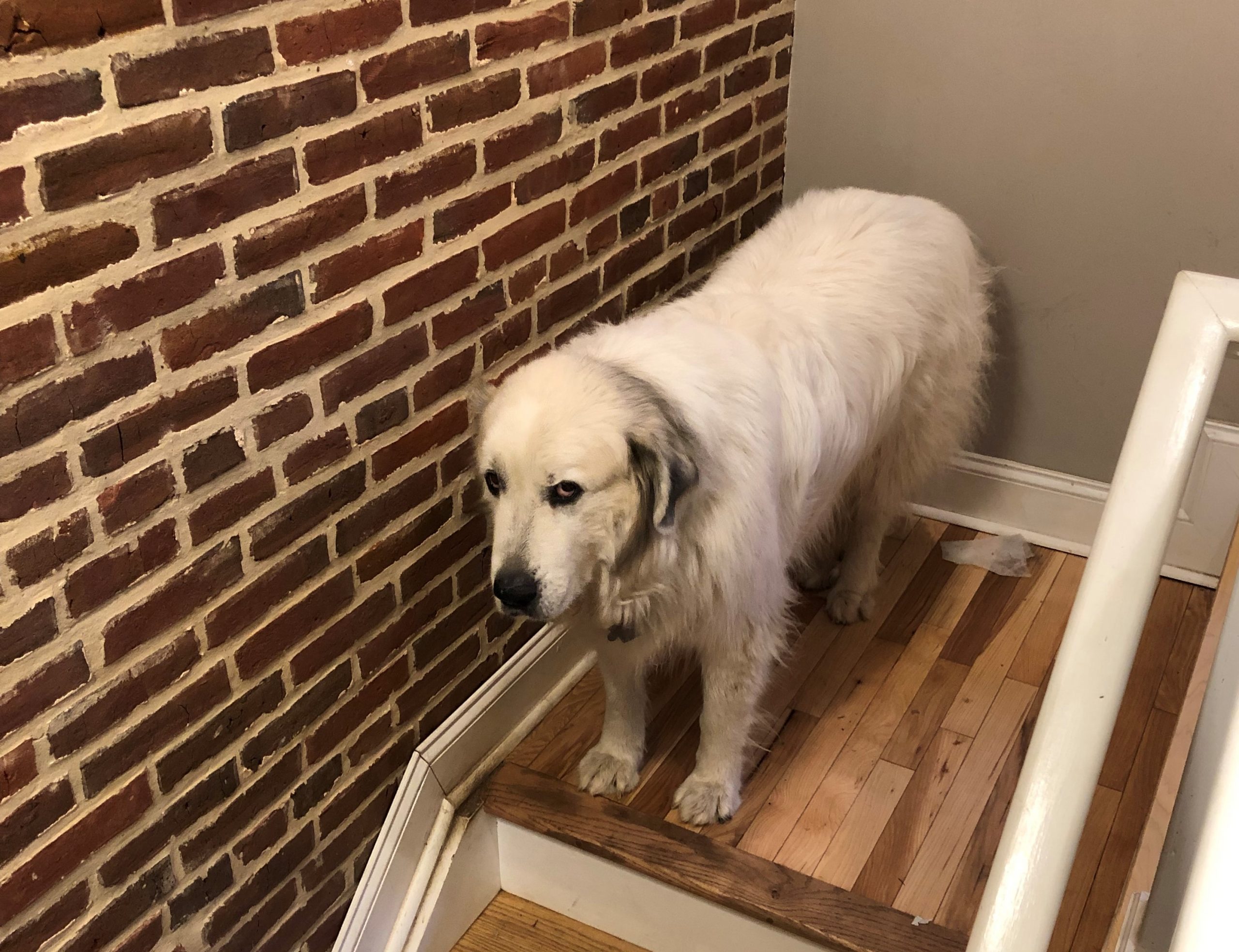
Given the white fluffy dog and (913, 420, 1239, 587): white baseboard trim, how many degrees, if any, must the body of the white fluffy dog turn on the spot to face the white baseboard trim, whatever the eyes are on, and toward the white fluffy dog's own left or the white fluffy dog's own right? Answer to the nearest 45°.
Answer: approximately 180°

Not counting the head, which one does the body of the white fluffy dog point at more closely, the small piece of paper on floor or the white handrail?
the white handrail

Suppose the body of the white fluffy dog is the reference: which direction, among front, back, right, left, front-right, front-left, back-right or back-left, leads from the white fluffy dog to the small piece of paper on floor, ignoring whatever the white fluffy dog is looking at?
back
